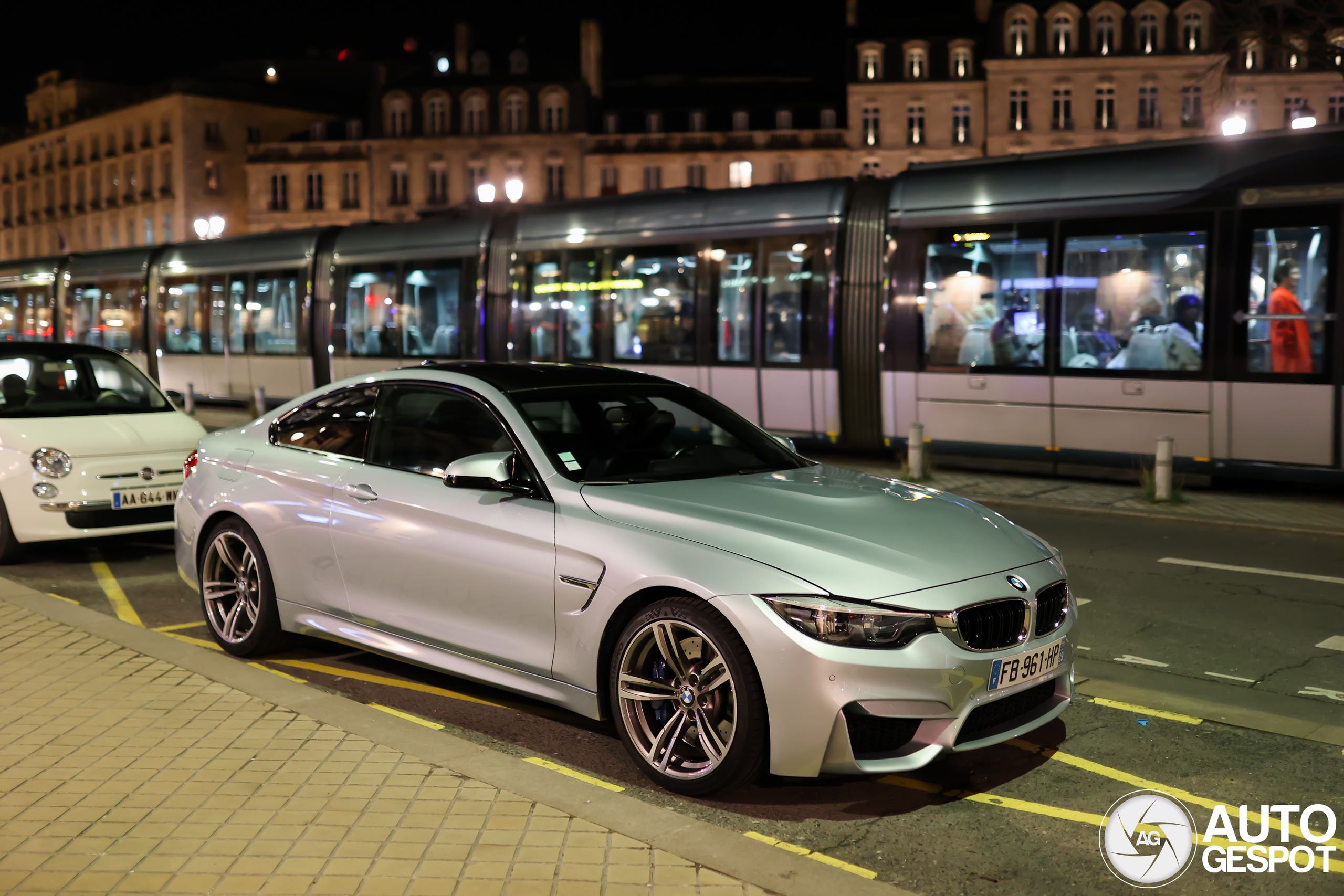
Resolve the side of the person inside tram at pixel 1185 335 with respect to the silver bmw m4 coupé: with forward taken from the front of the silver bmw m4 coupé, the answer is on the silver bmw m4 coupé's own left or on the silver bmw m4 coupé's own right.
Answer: on the silver bmw m4 coupé's own left

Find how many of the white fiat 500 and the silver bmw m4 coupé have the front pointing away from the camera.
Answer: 0

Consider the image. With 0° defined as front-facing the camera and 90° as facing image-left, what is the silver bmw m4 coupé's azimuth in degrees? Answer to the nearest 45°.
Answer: approximately 315°

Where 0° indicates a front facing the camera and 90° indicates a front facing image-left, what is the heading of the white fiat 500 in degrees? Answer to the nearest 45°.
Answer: approximately 315°

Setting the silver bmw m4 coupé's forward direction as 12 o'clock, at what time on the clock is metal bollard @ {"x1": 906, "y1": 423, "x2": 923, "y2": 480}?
The metal bollard is roughly at 8 o'clock from the silver bmw m4 coupé.
